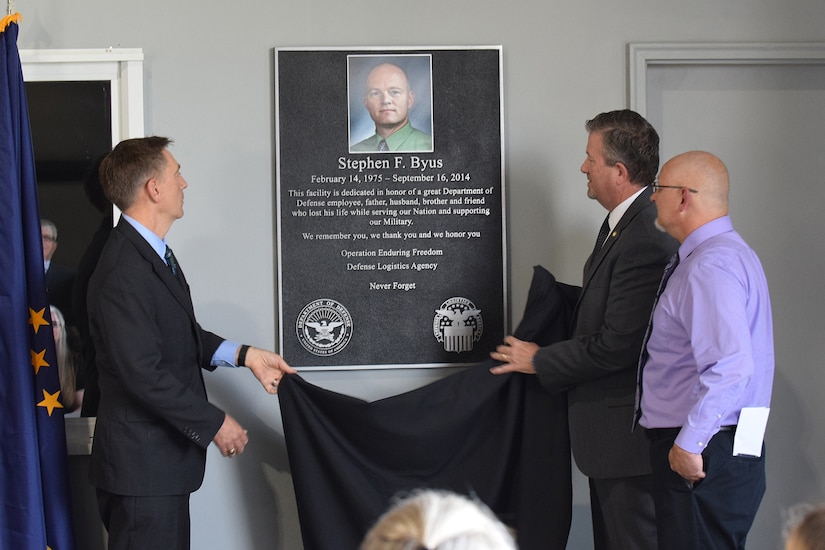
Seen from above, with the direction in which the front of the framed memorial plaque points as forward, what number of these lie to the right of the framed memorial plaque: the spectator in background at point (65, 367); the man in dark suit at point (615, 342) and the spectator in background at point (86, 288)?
2

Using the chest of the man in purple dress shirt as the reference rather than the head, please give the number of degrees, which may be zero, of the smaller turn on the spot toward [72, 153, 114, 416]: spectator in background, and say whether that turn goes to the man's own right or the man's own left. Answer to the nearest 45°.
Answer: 0° — they already face them

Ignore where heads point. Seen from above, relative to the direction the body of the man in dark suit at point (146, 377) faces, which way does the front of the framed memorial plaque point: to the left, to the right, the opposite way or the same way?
to the right

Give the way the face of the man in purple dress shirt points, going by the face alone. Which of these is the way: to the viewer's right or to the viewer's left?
to the viewer's left

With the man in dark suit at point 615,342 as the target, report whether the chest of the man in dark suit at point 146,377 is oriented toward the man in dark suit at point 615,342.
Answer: yes

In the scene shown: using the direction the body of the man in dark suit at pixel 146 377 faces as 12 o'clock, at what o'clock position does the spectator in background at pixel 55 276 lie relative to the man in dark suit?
The spectator in background is roughly at 8 o'clock from the man in dark suit.

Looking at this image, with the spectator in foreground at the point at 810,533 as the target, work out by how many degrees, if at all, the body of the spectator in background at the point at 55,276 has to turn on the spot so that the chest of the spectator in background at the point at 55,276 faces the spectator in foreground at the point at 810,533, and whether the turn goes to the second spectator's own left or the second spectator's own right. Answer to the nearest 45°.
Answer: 0° — they already face them

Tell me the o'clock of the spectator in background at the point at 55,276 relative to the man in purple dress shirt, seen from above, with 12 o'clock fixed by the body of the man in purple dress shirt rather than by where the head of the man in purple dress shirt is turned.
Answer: The spectator in background is roughly at 12 o'clock from the man in purple dress shirt.

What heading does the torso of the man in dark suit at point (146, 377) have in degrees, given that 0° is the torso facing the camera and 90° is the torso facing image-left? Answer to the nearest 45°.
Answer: approximately 270°

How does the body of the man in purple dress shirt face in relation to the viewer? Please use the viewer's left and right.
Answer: facing to the left of the viewer

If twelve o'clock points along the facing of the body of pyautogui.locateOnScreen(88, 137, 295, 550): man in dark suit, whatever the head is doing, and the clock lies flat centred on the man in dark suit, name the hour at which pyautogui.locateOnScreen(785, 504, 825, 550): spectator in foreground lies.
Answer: The spectator in foreground is roughly at 2 o'clock from the man in dark suit.

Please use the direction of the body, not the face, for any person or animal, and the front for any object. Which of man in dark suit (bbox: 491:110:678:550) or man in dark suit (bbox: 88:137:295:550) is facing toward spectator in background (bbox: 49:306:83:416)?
man in dark suit (bbox: 491:110:678:550)
